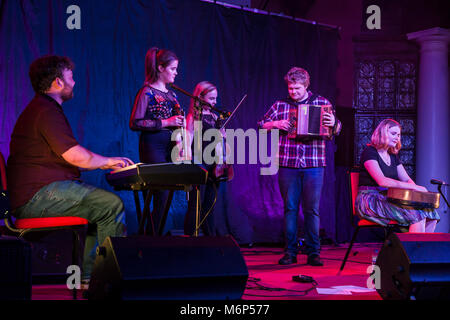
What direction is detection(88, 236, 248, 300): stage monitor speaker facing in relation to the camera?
away from the camera

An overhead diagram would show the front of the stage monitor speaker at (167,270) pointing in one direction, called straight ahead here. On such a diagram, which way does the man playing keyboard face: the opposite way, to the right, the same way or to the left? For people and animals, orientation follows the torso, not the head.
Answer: to the right

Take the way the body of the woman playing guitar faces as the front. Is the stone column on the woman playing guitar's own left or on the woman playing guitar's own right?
on the woman playing guitar's own left

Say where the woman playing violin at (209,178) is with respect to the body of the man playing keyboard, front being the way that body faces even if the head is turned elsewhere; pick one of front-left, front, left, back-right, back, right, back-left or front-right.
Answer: front-left

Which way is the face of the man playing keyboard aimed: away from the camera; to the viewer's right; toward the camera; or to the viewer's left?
to the viewer's right

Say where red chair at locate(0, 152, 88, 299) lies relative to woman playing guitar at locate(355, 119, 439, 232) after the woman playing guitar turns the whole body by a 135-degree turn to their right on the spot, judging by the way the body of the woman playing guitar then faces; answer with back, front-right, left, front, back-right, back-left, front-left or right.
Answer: front-left

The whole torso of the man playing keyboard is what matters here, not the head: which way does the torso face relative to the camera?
to the viewer's right

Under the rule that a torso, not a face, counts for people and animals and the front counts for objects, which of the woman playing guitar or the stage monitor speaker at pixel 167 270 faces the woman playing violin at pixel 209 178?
the stage monitor speaker

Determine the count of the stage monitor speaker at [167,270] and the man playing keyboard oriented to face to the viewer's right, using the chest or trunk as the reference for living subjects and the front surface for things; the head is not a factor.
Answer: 1

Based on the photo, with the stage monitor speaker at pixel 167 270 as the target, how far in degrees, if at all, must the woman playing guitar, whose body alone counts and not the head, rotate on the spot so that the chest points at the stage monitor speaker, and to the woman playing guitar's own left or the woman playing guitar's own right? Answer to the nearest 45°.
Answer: approximately 45° to the woman playing guitar's own right

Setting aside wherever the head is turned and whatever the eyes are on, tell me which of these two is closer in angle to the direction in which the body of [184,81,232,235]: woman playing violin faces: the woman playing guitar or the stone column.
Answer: the woman playing guitar

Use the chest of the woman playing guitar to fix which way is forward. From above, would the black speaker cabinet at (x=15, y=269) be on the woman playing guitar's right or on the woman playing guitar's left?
on the woman playing guitar's right

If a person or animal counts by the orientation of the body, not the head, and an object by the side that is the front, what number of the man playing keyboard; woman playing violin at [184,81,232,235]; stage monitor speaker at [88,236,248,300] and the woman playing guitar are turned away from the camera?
1

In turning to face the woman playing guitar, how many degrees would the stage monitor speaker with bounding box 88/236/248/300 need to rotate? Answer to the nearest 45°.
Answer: approximately 45° to its right

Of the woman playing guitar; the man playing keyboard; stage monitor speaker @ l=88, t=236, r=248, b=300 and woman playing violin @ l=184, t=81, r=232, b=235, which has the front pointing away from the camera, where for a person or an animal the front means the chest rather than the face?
the stage monitor speaker
